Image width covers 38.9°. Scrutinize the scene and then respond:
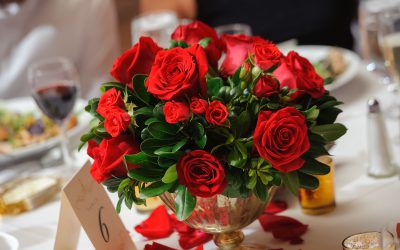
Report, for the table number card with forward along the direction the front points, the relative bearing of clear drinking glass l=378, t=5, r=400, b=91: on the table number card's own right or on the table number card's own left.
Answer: on the table number card's own left

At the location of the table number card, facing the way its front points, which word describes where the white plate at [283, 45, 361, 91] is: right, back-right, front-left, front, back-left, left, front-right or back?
left

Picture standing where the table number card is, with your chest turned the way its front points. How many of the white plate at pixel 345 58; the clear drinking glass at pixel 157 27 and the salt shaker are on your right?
0

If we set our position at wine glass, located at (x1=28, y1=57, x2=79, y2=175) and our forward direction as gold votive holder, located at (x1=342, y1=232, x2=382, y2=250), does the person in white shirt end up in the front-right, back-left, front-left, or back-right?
back-left
